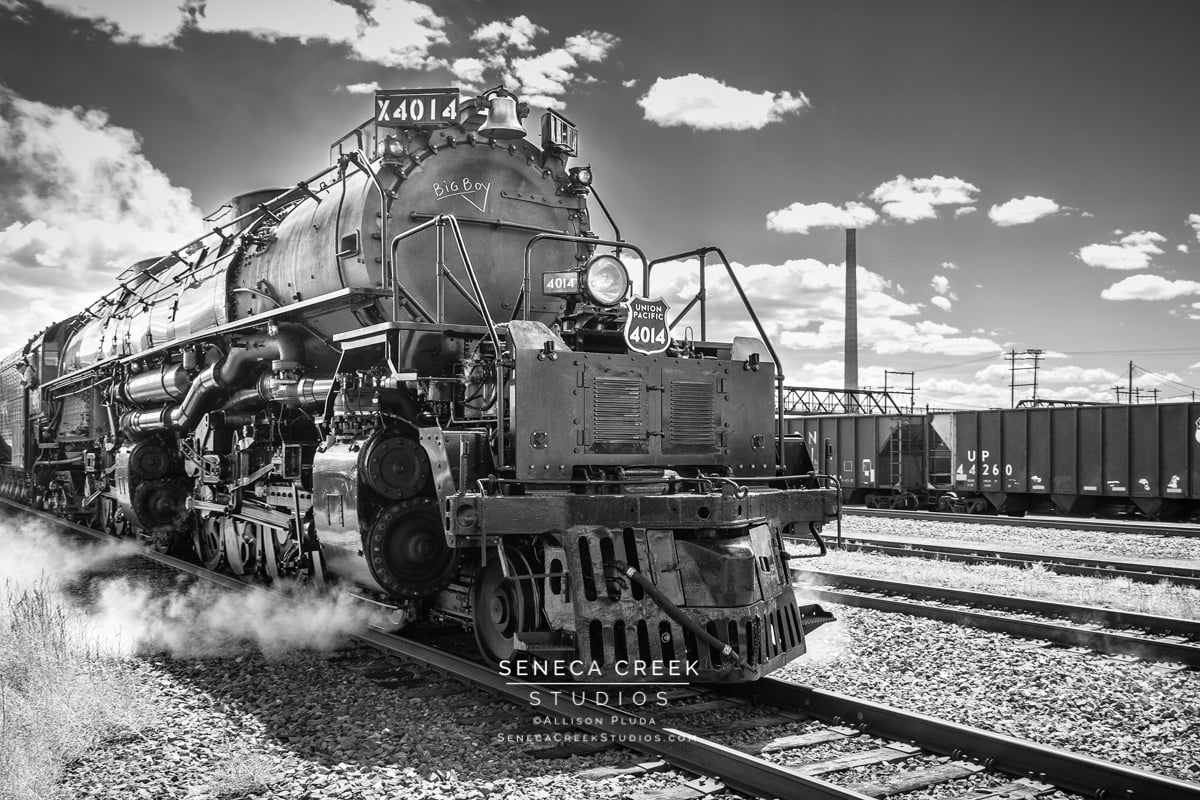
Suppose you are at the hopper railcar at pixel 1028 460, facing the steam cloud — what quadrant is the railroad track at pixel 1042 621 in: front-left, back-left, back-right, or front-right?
front-left

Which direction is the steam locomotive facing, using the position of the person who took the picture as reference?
facing the viewer and to the right of the viewer

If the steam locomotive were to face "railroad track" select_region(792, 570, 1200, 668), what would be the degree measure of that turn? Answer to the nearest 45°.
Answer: approximately 45° to its left

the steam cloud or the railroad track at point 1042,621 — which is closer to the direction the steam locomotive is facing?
the railroad track

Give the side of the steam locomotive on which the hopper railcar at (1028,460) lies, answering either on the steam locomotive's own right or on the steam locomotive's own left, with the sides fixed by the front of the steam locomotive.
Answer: on the steam locomotive's own left
